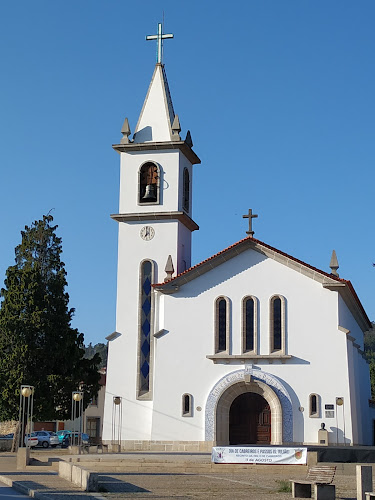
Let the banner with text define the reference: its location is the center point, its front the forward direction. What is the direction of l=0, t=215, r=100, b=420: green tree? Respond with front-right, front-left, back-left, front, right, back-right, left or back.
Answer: back-right

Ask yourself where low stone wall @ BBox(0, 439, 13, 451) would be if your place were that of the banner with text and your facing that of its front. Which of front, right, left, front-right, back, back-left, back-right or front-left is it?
back-right

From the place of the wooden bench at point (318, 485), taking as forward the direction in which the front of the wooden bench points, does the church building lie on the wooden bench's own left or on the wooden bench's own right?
on the wooden bench's own right

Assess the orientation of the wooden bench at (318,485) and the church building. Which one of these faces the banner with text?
the church building

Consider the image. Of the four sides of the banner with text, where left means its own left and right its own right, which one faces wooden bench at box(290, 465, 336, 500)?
front

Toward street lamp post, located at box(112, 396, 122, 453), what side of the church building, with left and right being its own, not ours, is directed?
right

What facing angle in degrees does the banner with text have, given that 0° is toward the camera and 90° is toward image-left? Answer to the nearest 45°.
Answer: approximately 0°

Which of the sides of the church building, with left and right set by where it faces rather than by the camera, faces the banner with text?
front

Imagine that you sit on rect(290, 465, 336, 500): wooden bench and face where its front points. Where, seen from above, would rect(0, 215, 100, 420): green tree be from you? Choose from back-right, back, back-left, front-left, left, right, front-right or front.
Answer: right

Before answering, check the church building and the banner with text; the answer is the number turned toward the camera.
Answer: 2

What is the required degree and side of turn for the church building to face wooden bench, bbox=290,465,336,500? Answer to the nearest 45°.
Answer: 0° — it already faces it

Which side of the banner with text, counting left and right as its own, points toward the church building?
back

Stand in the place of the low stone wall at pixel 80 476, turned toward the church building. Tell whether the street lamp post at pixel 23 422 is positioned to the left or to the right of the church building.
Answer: left

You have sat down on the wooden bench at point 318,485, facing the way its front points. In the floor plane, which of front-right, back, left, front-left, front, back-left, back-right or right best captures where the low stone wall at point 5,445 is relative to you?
right

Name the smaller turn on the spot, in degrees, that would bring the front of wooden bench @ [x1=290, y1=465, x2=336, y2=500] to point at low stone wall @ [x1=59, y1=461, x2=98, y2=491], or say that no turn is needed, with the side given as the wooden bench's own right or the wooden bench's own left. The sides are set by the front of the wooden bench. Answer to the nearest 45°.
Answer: approximately 45° to the wooden bench's own right
